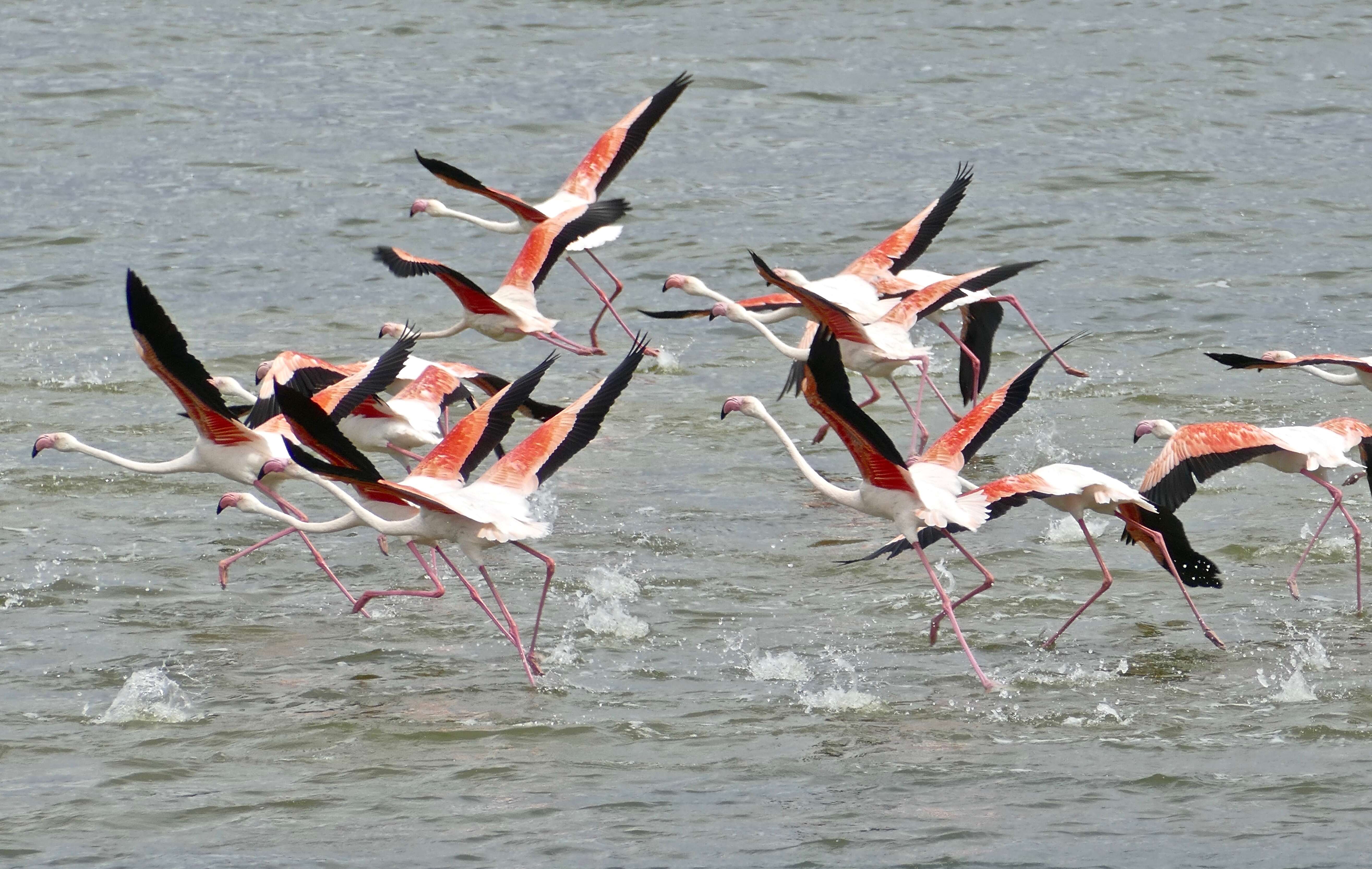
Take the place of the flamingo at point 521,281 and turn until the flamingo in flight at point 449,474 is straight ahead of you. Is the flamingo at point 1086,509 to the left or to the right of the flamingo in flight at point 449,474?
left

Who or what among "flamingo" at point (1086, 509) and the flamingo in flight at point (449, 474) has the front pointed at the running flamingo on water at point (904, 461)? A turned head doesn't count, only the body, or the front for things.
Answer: the flamingo

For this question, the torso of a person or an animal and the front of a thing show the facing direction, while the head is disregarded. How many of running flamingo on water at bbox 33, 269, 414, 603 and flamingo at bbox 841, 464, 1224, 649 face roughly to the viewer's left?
2

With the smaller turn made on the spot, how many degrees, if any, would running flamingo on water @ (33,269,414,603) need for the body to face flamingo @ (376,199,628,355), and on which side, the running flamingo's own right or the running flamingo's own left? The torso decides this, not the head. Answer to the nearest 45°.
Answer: approximately 135° to the running flamingo's own right

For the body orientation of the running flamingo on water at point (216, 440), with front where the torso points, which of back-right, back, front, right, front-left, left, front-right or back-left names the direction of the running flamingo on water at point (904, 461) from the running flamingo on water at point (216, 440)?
back-left

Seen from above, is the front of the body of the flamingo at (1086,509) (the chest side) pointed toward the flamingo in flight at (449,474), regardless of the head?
yes

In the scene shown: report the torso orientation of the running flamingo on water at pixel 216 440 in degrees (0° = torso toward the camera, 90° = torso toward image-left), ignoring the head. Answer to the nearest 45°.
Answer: approximately 90°

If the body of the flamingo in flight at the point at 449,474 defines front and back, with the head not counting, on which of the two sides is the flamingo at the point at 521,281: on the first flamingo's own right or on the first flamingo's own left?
on the first flamingo's own right

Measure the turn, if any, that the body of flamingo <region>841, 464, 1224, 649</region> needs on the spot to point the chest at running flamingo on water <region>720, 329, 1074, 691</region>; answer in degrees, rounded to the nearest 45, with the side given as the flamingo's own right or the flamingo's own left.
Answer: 0° — it already faces it

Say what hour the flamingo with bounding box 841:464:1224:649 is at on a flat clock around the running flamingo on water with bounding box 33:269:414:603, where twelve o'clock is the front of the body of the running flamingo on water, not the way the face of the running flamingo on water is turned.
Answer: The flamingo is roughly at 7 o'clock from the running flamingo on water.

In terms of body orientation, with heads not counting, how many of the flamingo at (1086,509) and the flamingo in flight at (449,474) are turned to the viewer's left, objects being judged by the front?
2

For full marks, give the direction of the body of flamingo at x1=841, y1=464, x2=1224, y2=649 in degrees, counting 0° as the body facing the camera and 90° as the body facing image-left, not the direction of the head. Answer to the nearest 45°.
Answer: approximately 90°

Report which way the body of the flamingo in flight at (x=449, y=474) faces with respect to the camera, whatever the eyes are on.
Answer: to the viewer's left
